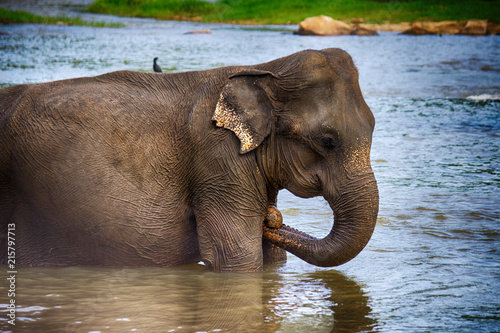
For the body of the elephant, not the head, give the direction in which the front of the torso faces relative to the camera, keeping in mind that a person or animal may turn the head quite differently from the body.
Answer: to the viewer's right

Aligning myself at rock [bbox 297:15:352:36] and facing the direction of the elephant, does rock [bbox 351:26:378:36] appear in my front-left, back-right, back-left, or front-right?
back-left

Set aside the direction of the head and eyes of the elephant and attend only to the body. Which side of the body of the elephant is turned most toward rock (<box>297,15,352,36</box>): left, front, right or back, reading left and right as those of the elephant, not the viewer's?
left

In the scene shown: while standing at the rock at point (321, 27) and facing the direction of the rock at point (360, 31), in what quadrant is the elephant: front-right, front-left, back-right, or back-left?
back-right

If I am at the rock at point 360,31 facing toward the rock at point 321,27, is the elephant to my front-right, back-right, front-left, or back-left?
front-left

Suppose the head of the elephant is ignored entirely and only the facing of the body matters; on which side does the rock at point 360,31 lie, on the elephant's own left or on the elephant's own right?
on the elephant's own left
